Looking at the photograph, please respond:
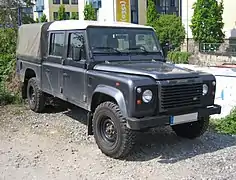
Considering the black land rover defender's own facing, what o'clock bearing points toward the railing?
The railing is roughly at 8 o'clock from the black land rover defender.

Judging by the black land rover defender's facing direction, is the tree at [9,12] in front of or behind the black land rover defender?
behind

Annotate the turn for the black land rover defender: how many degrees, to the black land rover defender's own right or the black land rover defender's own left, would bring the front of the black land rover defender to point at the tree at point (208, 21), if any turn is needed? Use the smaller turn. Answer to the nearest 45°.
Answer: approximately 135° to the black land rover defender's own left

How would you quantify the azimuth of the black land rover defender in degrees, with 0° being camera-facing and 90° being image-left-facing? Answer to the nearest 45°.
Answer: approximately 315°

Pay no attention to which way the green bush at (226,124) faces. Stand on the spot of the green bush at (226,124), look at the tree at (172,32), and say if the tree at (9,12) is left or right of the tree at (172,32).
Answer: left

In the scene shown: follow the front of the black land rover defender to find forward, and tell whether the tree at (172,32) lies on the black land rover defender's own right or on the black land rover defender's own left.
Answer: on the black land rover defender's own left

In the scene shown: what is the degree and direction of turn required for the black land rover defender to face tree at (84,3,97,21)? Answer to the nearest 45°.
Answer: approximately 135° to its left

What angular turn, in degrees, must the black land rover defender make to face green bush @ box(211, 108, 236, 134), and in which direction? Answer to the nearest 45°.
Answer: approximately 90° to its left
